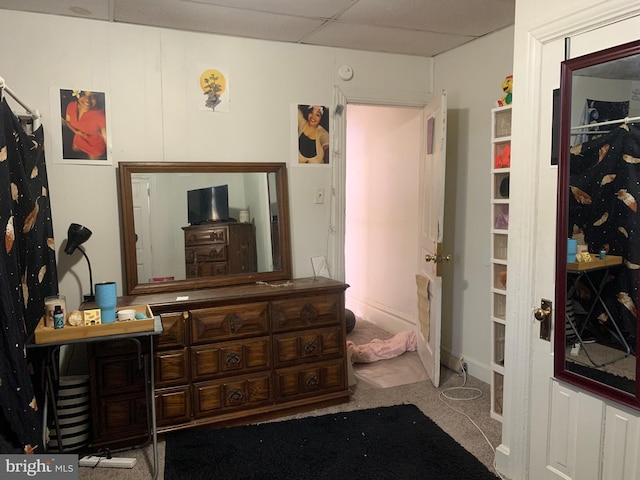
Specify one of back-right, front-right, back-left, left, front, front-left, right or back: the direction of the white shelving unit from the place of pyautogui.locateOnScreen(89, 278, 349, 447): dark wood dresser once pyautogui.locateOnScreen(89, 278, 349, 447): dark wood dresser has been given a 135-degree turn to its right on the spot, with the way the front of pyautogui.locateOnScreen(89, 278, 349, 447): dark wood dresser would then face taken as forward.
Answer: back-right

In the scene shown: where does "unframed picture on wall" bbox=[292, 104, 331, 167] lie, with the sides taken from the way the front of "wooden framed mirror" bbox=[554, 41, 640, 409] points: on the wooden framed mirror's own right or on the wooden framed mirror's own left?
on the wooden framed mirror's own right

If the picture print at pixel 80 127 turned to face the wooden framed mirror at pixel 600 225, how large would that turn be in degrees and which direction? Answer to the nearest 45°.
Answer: approximately 45° to its left

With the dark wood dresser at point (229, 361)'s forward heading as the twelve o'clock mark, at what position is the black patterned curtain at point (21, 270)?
The black patterned curtain is roughly at 2 o'clock from the dark wood dresser.

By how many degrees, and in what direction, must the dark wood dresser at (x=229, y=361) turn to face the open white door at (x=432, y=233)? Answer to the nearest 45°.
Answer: approximately 90° to its left

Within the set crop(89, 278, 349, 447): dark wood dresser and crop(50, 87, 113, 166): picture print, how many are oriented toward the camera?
2

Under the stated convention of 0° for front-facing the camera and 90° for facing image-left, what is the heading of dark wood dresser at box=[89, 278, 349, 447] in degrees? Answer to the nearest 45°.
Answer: approximately 0°

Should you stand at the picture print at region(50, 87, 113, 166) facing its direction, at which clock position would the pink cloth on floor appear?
The pink cloth on floor is roughly at 9 o'clock from the picture print.
